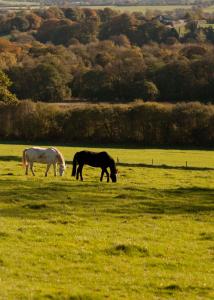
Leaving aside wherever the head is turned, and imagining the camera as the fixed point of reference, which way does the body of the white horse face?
to the viewer's right

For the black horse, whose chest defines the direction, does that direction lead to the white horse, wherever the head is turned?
no

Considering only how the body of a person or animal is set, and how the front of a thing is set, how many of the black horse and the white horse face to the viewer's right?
2

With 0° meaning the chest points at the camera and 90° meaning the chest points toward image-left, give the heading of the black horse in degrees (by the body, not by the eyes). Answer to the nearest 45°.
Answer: approximately 270°

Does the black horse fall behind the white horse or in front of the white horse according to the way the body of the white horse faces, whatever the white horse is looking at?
in front

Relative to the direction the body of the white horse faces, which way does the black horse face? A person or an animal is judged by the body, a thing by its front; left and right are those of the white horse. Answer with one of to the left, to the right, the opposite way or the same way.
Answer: the same way
